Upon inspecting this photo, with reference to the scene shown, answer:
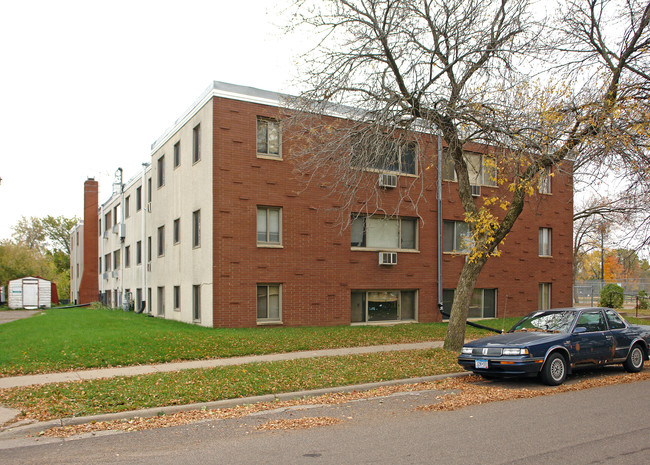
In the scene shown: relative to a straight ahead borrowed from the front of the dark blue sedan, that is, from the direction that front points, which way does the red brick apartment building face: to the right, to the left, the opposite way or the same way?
to the left

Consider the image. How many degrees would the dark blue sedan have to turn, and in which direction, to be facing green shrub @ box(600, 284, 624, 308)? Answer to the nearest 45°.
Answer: approximately 135° to its right

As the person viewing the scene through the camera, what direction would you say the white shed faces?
facing the viewer

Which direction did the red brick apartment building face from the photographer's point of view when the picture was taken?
facing the viewer and to the right of the viewer

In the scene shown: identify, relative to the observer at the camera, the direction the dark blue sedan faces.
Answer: facing the viewer and to the left of the viewer

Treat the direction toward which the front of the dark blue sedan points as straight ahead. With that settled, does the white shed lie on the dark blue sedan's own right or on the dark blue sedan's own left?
on the dark blue sedan's own right

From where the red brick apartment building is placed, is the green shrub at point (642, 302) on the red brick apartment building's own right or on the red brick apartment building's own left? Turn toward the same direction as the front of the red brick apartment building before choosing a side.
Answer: on the red brick apartment building's own left

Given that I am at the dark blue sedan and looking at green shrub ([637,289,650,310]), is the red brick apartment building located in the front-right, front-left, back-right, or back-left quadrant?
front-left

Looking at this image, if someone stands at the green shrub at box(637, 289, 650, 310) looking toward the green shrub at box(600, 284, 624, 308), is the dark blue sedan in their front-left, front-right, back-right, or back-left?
front-left

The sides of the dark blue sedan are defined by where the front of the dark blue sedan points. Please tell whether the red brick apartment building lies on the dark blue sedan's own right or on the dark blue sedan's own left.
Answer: on the dark blue sedan's own right

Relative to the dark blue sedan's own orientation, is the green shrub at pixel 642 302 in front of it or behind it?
behind

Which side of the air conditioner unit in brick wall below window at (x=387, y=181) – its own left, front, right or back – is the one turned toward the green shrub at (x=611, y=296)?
left

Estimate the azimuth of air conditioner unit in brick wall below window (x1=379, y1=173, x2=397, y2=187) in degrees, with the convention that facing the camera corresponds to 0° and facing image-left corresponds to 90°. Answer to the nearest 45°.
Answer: approximately 315°
